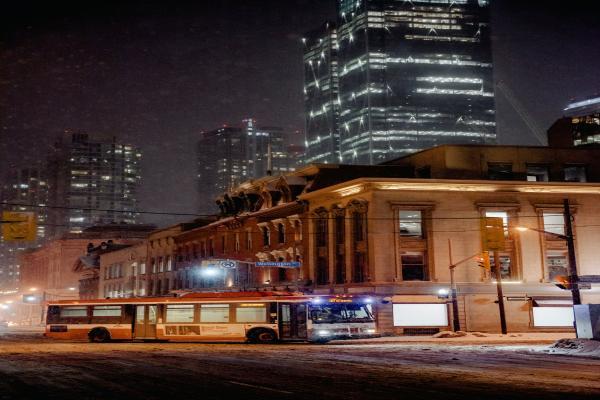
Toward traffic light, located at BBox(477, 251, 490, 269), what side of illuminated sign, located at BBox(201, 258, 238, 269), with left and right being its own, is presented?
left

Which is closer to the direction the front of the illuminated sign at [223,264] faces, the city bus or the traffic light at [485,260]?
the city bus

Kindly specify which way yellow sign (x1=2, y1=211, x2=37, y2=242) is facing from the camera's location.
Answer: facing the viewer

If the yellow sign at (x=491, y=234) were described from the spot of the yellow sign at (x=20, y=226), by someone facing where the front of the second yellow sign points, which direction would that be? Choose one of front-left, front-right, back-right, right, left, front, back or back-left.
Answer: left

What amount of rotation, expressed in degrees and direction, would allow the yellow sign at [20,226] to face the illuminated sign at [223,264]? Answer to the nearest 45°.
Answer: approximately 135° to its left

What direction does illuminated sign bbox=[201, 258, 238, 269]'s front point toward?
toward the camera

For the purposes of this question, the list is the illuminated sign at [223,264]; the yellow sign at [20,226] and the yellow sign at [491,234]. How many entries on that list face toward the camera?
3

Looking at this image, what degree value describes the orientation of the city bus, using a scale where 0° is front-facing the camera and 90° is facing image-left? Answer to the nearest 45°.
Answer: approximately 315°

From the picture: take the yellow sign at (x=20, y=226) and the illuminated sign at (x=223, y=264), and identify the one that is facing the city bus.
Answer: the illuminated sign
